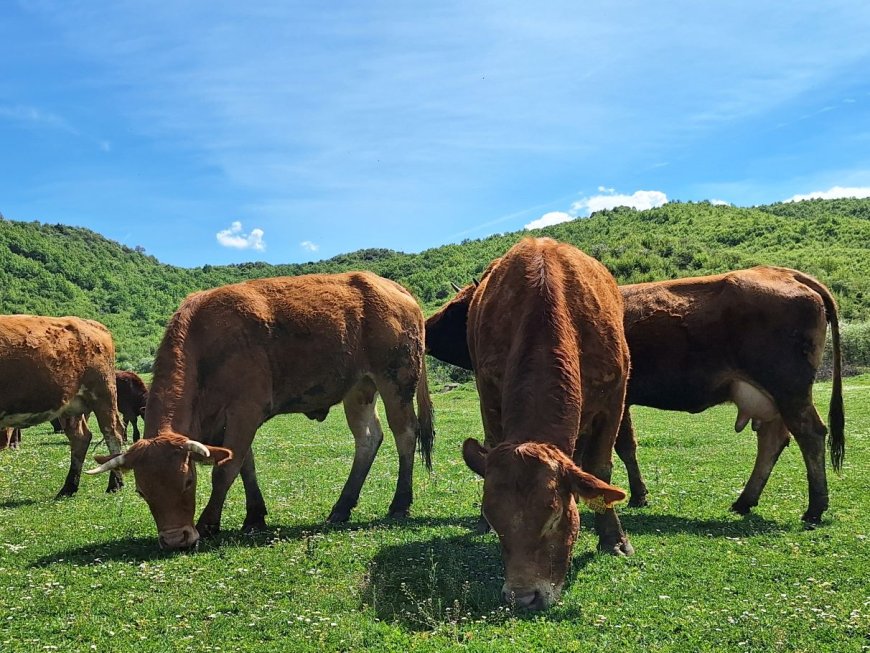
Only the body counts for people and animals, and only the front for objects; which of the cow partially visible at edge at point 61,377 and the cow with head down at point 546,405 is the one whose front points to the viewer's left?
the cow partially visible at edge

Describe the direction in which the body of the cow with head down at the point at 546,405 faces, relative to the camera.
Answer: toward the camera

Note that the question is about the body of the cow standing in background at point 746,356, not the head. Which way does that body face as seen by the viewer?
to the viewer's left

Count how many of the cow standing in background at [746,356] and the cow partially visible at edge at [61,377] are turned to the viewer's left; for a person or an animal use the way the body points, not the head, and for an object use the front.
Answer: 2

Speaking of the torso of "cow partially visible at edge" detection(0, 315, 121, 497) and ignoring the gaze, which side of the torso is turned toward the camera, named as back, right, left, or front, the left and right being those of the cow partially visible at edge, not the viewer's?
left

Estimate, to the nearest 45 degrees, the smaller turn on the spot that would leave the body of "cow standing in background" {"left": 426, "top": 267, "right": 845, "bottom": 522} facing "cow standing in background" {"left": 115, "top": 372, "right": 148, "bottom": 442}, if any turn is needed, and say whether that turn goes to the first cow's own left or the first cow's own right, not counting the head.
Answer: approximately 45° to the first cow's own right

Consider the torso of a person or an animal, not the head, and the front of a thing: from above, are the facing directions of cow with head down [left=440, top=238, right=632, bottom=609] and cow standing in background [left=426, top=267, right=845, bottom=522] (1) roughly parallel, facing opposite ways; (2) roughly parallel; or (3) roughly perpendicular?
roughly perpendicular

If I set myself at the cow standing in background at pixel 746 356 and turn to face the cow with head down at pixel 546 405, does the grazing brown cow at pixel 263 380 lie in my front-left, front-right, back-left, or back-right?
front-right

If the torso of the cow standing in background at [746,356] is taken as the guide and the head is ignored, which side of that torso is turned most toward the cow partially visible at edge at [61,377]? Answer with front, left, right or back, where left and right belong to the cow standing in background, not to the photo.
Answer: front

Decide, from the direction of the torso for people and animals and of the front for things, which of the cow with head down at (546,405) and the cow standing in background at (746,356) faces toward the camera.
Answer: the cow with head down

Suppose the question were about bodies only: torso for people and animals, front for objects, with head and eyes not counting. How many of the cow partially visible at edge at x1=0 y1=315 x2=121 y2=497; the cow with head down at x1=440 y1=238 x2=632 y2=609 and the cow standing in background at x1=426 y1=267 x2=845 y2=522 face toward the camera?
1

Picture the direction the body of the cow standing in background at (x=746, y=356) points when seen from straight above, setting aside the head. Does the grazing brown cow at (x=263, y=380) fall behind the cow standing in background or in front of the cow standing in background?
in front
